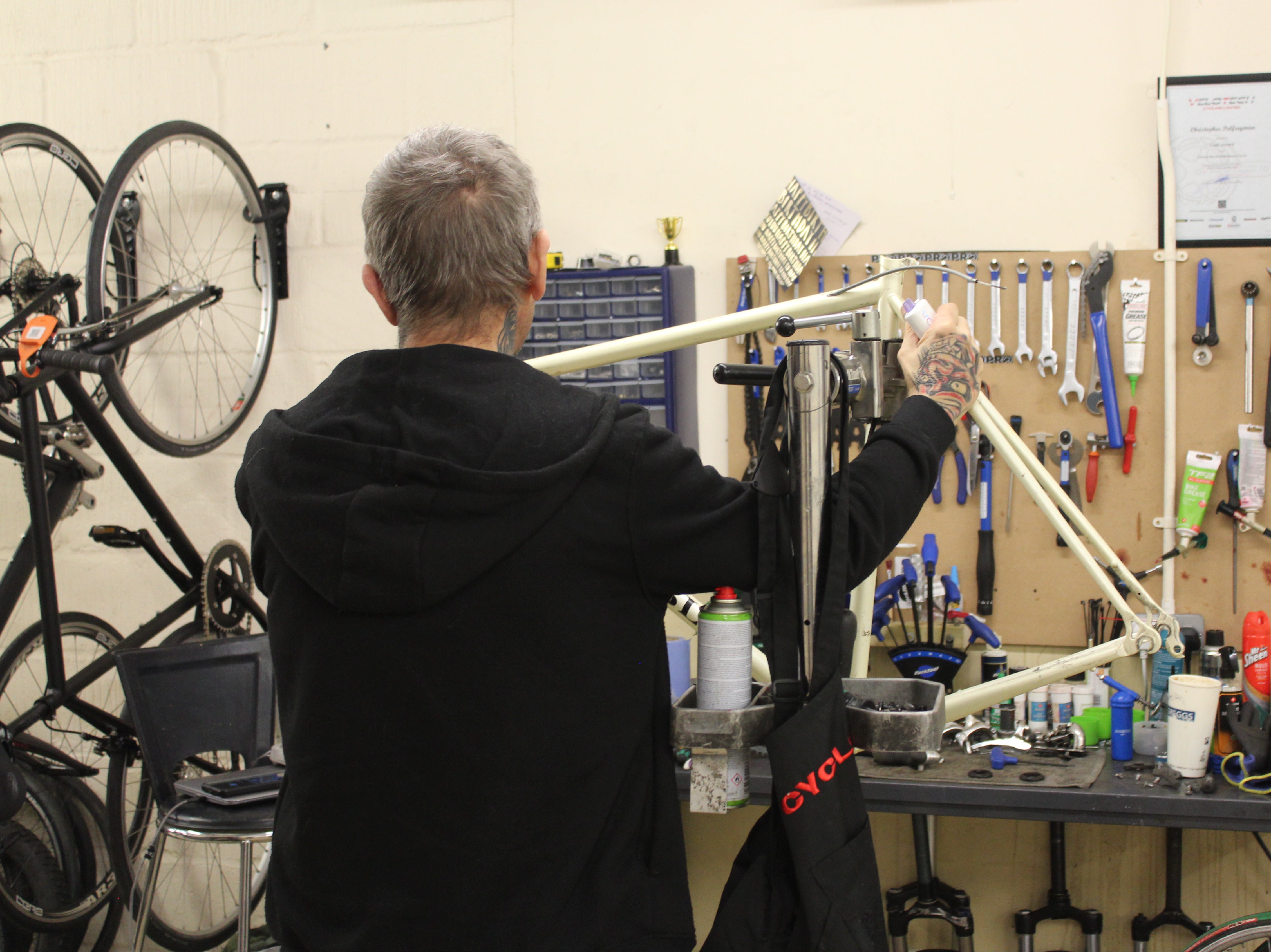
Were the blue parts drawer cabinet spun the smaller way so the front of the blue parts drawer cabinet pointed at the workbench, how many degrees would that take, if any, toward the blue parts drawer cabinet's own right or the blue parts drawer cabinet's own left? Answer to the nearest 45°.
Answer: approximately 45° to the blue parts drawer cabinet's own left

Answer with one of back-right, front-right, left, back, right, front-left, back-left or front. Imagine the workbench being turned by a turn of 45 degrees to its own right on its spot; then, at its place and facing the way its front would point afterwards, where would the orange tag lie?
front-right

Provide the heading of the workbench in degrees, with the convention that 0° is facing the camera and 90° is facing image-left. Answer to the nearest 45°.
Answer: approximately 0°

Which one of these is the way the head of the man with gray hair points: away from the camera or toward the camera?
away from the camera

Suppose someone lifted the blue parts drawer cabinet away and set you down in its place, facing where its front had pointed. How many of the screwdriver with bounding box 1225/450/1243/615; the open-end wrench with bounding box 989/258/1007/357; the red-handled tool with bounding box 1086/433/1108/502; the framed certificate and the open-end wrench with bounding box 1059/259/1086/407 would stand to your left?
5

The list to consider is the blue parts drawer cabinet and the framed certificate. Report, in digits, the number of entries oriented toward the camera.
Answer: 2

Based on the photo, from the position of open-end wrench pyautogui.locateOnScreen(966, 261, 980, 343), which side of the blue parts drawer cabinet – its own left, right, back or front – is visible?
left
